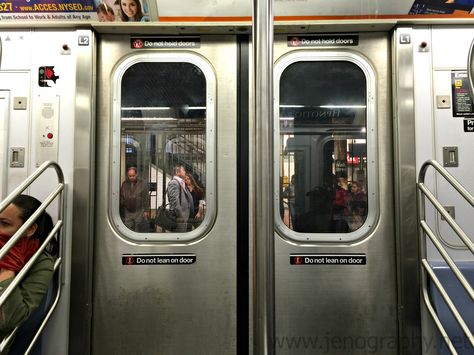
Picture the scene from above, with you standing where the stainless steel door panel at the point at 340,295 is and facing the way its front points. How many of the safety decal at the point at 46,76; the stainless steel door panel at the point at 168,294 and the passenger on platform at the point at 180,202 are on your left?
0

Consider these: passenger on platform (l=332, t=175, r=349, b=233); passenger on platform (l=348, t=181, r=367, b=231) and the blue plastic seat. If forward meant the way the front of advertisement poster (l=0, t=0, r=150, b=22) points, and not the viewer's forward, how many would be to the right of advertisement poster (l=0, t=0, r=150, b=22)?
0

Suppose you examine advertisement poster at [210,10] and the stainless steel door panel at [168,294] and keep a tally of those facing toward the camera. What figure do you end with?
2

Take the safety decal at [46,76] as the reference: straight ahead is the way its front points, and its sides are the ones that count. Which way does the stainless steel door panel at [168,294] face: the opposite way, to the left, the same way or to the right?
the same way

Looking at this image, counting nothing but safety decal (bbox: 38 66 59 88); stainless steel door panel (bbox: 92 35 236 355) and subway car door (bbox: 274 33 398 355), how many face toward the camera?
3

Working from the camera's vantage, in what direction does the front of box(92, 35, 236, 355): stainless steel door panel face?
facing the viewer

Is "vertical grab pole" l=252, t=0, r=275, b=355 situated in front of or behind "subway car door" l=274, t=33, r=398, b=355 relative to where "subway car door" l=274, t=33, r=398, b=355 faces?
in front

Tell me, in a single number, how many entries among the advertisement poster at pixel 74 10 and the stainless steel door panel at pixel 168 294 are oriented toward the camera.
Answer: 2

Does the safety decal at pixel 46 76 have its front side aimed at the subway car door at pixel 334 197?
no

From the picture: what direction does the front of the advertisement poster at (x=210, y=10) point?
toward the camera

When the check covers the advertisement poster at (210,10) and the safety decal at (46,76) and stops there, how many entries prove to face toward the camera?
2

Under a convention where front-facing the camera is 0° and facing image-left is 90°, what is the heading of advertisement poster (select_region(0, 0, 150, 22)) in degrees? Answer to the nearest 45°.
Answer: approximately 0°
